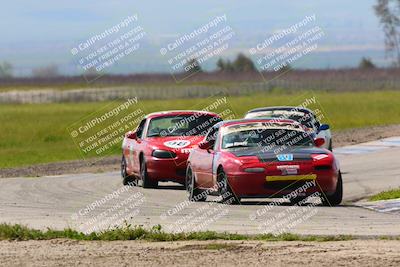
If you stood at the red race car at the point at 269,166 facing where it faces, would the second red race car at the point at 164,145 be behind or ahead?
behind

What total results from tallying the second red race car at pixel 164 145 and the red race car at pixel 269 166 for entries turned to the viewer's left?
0

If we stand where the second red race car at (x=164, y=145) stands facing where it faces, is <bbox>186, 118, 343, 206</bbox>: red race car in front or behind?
in front

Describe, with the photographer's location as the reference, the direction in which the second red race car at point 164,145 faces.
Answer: facing the viewer and to the right of the viewer
